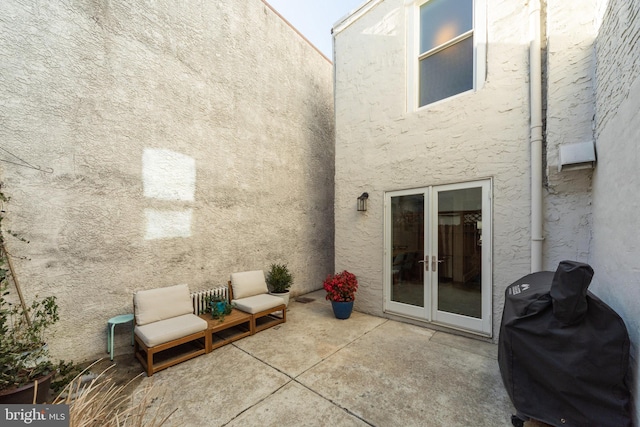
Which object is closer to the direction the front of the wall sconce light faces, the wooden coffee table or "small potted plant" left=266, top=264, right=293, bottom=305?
the wooden coffee table

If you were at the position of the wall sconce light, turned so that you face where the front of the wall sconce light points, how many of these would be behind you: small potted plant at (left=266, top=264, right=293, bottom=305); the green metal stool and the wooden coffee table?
0

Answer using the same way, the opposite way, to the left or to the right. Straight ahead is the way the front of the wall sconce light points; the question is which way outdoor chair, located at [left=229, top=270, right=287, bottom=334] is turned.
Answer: to the left

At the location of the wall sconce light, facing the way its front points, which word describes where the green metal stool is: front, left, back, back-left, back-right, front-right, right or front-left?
front

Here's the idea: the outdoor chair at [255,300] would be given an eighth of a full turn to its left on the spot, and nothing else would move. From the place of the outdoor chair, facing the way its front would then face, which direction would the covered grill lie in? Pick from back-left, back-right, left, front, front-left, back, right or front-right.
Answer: front-right

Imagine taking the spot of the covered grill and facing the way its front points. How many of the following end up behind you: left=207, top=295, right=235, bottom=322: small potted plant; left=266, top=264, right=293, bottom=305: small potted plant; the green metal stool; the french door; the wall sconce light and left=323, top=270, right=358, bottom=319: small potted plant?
0

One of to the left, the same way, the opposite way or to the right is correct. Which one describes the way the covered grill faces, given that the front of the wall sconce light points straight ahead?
to the right

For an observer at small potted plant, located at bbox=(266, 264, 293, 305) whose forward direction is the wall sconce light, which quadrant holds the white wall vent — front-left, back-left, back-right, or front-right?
front-right

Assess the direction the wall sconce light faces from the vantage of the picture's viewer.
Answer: facing the viewer and to the left of the viewer

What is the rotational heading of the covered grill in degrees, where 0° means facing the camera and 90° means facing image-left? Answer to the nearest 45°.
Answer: approximately 90°

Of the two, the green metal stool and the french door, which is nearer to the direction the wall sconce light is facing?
the green metal stool

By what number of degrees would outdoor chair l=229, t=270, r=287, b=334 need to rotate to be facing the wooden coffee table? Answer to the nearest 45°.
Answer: approximately 90° to its right

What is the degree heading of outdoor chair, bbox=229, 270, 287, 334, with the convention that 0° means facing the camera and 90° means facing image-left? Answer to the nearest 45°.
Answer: approximately 315°

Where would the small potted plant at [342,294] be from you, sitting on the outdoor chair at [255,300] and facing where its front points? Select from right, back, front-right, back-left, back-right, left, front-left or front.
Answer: front-left
